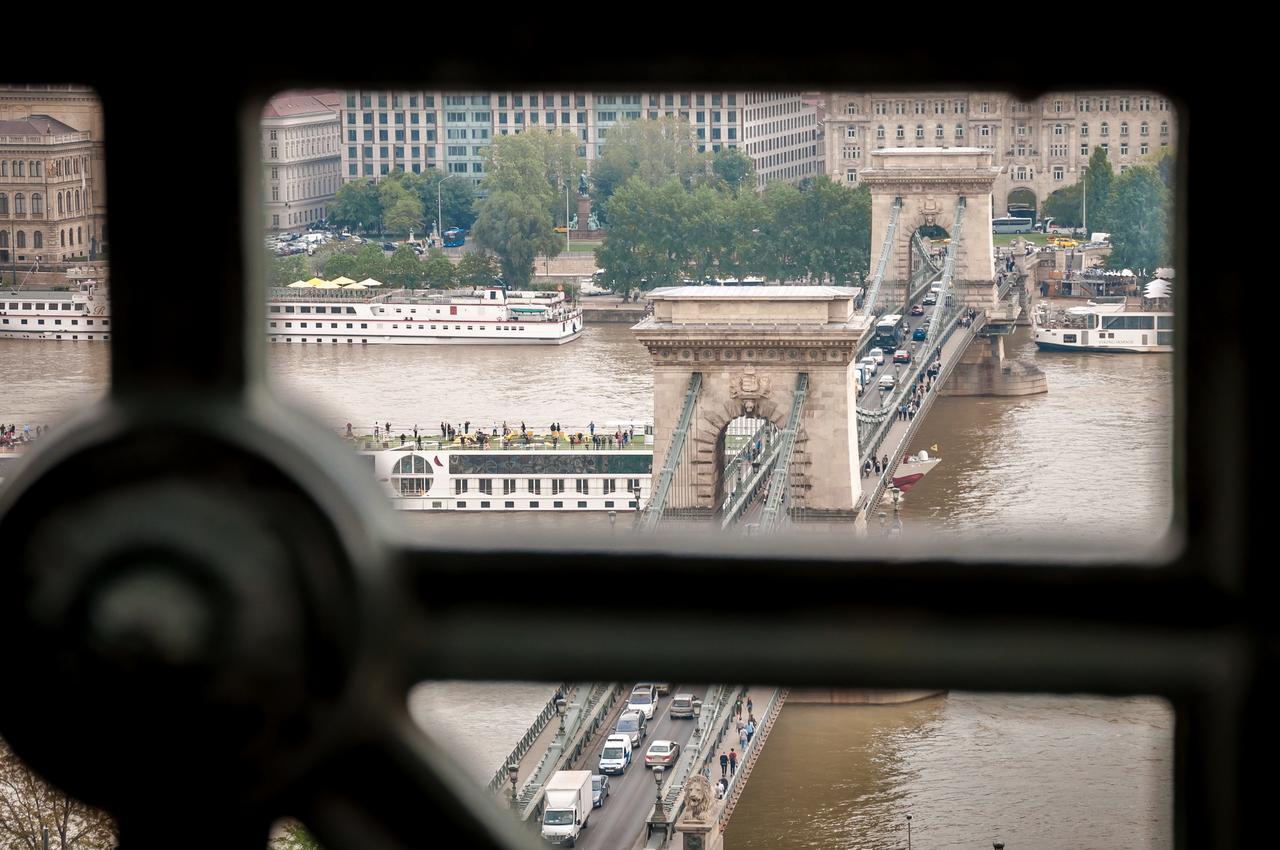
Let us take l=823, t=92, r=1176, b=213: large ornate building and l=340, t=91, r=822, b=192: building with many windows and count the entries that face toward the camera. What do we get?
2

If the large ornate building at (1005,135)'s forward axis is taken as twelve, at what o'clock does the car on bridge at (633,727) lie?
The car on bridge is roughly at 12 o'clock from the large ornate building.

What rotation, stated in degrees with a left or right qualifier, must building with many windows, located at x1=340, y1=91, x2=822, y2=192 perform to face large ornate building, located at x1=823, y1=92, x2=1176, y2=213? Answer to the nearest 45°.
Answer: approximately 90° to its left

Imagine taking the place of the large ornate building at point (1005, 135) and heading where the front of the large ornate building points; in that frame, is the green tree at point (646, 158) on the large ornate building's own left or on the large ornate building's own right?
on the large ornate building's own right

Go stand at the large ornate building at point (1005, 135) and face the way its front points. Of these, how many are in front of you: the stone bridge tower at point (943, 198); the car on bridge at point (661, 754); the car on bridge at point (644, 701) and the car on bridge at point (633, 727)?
4

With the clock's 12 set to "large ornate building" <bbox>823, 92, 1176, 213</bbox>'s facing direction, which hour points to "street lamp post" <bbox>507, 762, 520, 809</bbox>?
The street lamp post is roughly at 12 o'clock from the large ornate building.
